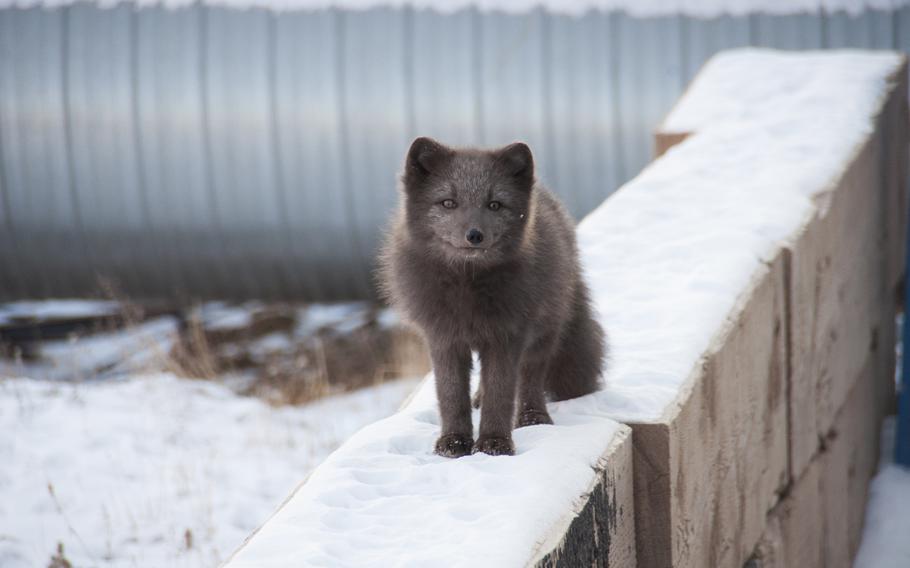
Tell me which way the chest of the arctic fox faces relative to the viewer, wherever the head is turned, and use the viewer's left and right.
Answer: facing the viewer

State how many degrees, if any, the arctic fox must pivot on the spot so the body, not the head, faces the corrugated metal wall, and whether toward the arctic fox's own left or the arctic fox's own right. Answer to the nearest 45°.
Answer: approximately 180°
